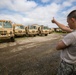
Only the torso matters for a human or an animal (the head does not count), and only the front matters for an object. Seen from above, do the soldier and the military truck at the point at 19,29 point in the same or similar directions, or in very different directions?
very different directions

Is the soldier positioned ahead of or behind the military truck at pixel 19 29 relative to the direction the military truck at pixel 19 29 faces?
ahead

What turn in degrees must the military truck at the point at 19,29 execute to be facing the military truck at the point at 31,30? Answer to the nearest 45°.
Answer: approximately 90° to its left

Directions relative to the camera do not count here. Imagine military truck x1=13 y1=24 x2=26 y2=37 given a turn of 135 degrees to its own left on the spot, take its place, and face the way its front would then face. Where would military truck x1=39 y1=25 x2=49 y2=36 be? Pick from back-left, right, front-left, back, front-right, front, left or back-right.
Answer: front-right

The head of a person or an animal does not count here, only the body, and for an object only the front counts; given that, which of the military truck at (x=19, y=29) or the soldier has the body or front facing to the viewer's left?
the soldier

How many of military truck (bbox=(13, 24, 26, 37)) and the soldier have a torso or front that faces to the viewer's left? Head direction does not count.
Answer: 1

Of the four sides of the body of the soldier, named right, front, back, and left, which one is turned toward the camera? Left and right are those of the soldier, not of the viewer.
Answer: left

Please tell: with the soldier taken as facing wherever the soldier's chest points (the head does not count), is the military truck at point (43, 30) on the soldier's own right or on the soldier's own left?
on the soldier's own right

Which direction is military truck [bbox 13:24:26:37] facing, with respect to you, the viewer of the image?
facing the viewer and to the right of the viewer
